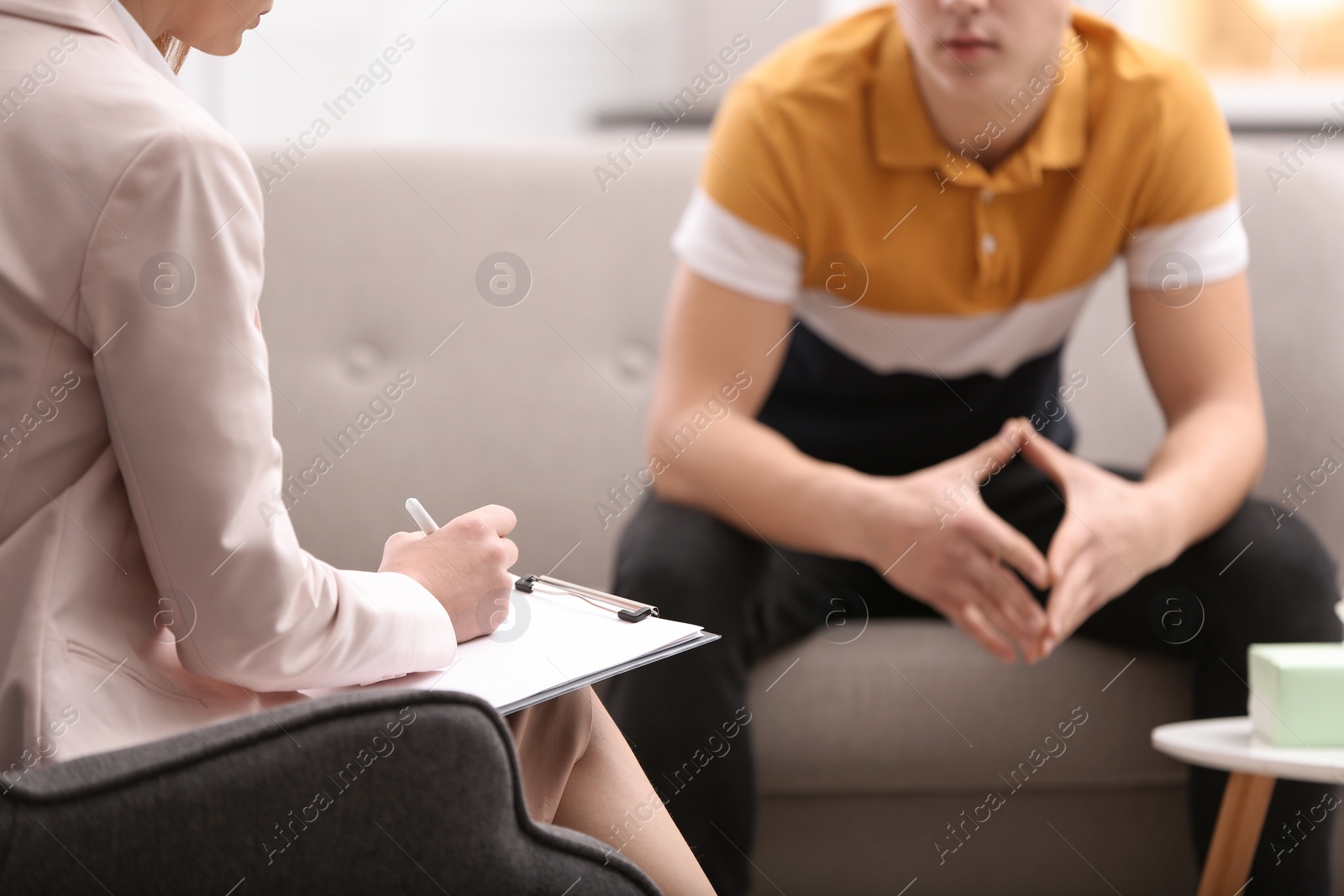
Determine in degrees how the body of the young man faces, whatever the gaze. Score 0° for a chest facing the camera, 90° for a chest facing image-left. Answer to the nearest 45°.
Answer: approximately 0°

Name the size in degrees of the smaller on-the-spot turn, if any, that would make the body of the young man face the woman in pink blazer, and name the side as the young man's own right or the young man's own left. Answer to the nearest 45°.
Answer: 0° — they already face them

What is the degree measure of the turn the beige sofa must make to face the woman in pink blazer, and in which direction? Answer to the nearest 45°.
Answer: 0° — it already faces them
